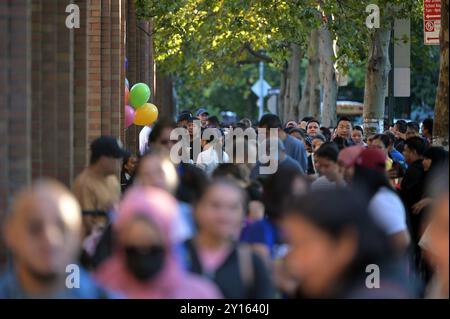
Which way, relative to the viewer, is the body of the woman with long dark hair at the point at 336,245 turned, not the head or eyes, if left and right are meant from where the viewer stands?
facing to the left of the viewer

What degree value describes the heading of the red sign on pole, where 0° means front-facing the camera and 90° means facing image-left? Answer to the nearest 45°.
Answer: approximately 0°

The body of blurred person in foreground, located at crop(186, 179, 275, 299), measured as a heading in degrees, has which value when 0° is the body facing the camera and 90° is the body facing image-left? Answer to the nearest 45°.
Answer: approximately 0°

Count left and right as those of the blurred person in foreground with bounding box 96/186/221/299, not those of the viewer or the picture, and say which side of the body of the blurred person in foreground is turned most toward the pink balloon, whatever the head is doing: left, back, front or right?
back

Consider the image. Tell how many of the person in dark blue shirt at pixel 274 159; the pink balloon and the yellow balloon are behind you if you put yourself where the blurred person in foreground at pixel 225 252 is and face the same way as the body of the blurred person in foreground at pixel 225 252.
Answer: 3
